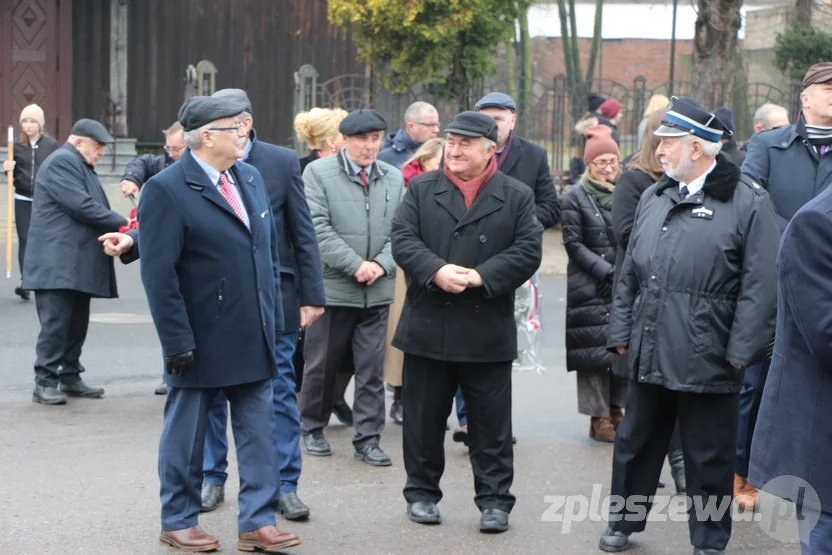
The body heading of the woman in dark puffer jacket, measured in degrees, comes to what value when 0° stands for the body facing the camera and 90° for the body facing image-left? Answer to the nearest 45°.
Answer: approximately 315°

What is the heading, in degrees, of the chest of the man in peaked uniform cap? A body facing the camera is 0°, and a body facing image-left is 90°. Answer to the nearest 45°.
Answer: approximately 45°

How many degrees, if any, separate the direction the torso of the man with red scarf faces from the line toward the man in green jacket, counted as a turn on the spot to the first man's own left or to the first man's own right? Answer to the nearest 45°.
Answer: approximately 135° to the first man's own right

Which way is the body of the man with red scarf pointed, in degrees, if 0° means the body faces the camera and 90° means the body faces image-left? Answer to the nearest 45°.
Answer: approximately 0°

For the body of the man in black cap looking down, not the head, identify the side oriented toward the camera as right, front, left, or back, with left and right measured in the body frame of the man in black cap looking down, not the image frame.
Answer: right

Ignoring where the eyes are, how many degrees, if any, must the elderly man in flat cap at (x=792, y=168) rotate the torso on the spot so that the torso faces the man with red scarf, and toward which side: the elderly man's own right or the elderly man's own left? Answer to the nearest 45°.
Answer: approximately 90° to the elderly man's own right

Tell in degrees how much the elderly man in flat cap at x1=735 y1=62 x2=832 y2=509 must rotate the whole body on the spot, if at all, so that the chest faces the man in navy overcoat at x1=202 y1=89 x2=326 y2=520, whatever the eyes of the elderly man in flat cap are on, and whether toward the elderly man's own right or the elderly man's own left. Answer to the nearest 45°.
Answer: approximately 135° to the elderly man's own right

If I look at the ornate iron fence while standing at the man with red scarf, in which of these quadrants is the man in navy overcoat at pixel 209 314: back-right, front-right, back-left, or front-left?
back-left

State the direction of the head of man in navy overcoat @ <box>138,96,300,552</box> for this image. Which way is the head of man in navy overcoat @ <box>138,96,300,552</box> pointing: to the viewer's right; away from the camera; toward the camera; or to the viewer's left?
to the viewer's right

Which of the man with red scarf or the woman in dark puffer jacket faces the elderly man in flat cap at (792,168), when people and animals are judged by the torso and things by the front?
the woman in dark puffer jacket
